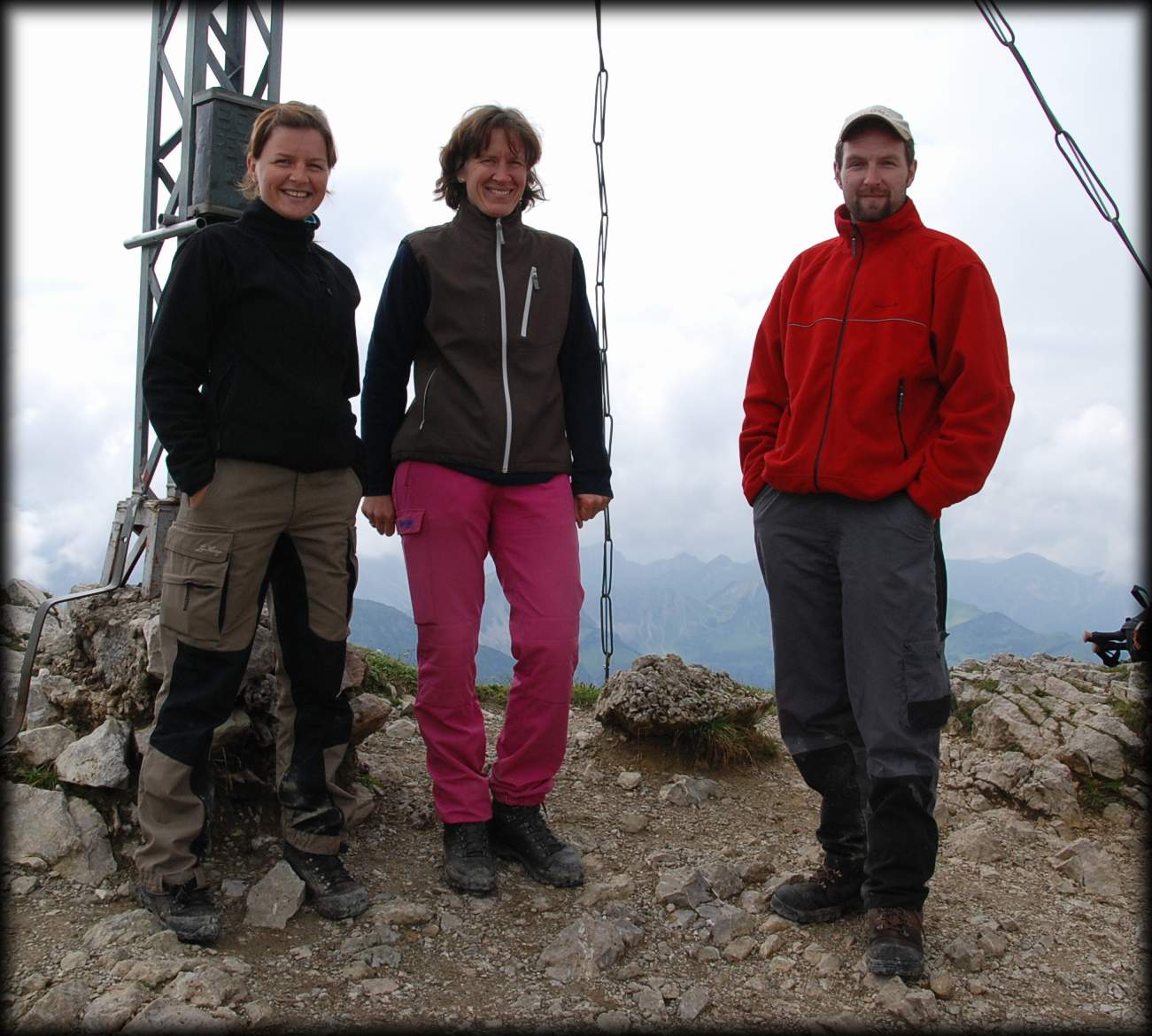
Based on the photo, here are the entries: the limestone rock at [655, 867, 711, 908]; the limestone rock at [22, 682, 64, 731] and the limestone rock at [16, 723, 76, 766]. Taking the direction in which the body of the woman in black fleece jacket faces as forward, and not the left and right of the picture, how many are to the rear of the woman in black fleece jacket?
2

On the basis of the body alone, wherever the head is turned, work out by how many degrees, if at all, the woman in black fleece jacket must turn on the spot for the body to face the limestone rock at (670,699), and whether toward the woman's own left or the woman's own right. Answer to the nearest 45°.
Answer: approximately 90° to the woman's own left

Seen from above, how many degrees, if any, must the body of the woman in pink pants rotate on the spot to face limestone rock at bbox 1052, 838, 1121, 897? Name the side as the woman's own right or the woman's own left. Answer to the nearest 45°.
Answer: approximately 90° to the woman's own left

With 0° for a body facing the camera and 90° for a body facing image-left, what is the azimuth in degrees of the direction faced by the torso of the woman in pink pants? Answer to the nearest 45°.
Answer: approximately 0°

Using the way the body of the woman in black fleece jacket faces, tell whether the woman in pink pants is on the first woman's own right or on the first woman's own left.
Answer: on the first woman's own left

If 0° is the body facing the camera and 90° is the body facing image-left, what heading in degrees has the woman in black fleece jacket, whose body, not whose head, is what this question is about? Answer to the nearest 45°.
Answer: approximately 315°
